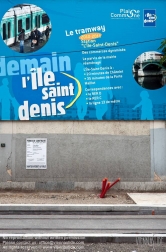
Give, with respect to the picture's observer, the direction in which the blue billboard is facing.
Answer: facing the viewer

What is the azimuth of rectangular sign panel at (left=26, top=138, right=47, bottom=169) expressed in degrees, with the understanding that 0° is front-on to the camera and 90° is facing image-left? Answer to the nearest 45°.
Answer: approximately 0°

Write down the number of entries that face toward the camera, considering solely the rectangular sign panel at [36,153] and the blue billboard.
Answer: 2
